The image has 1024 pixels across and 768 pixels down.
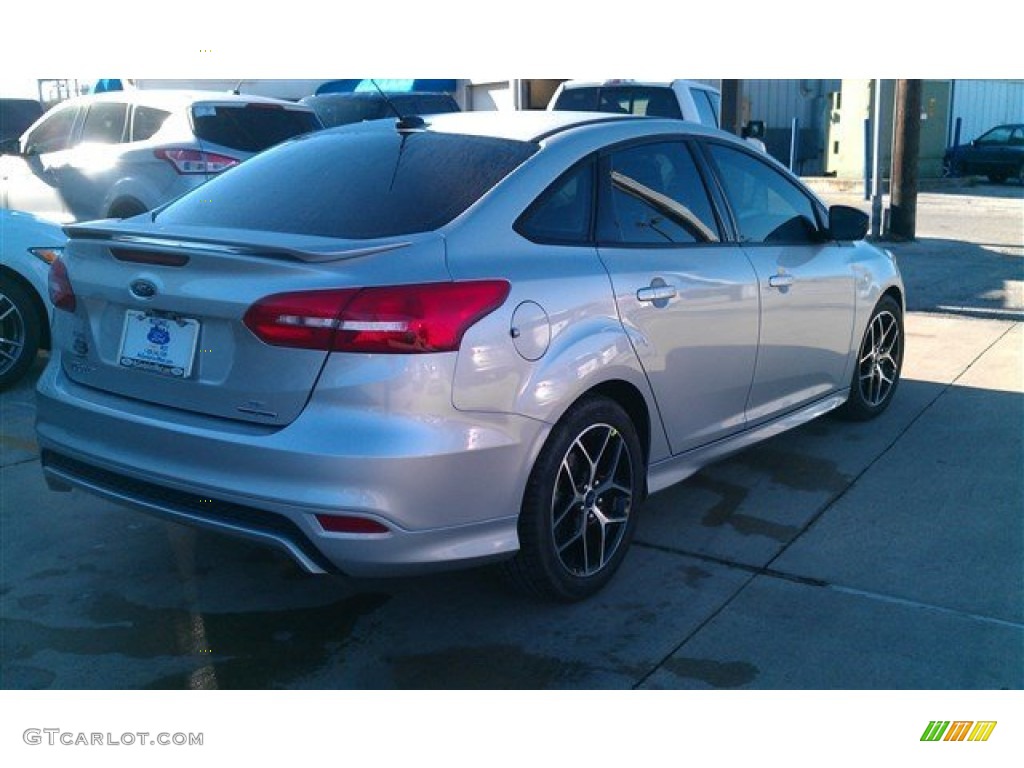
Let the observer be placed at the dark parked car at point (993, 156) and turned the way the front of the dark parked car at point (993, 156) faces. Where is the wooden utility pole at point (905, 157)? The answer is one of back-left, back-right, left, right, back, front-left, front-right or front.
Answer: left

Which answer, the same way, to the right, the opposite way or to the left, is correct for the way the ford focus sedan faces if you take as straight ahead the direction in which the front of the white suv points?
to the right

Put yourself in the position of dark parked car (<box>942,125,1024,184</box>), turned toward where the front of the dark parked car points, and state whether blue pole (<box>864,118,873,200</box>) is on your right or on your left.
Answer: on your left

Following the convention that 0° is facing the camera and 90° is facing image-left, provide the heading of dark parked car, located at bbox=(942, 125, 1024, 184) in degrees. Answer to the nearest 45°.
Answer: approximately 90°

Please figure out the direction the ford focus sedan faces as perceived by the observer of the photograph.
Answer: facing away from the viewer and to the right of the viewer

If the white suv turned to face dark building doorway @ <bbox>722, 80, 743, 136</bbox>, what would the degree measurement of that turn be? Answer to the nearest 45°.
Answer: approximately 135° to its right

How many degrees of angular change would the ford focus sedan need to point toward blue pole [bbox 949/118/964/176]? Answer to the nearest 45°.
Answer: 0° — it already faces it

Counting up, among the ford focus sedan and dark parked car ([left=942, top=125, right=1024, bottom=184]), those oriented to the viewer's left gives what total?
1

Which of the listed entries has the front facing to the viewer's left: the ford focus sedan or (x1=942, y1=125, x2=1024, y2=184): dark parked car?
the dark parked car

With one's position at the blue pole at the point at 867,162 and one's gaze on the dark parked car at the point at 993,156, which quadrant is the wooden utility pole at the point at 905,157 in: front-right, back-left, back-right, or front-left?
back-right

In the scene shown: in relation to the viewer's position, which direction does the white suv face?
facing away from the viewer and to the left of the viewer

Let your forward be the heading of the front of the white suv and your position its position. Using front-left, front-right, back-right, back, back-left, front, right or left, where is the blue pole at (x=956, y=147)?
right

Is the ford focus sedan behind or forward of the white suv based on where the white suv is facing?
behind
